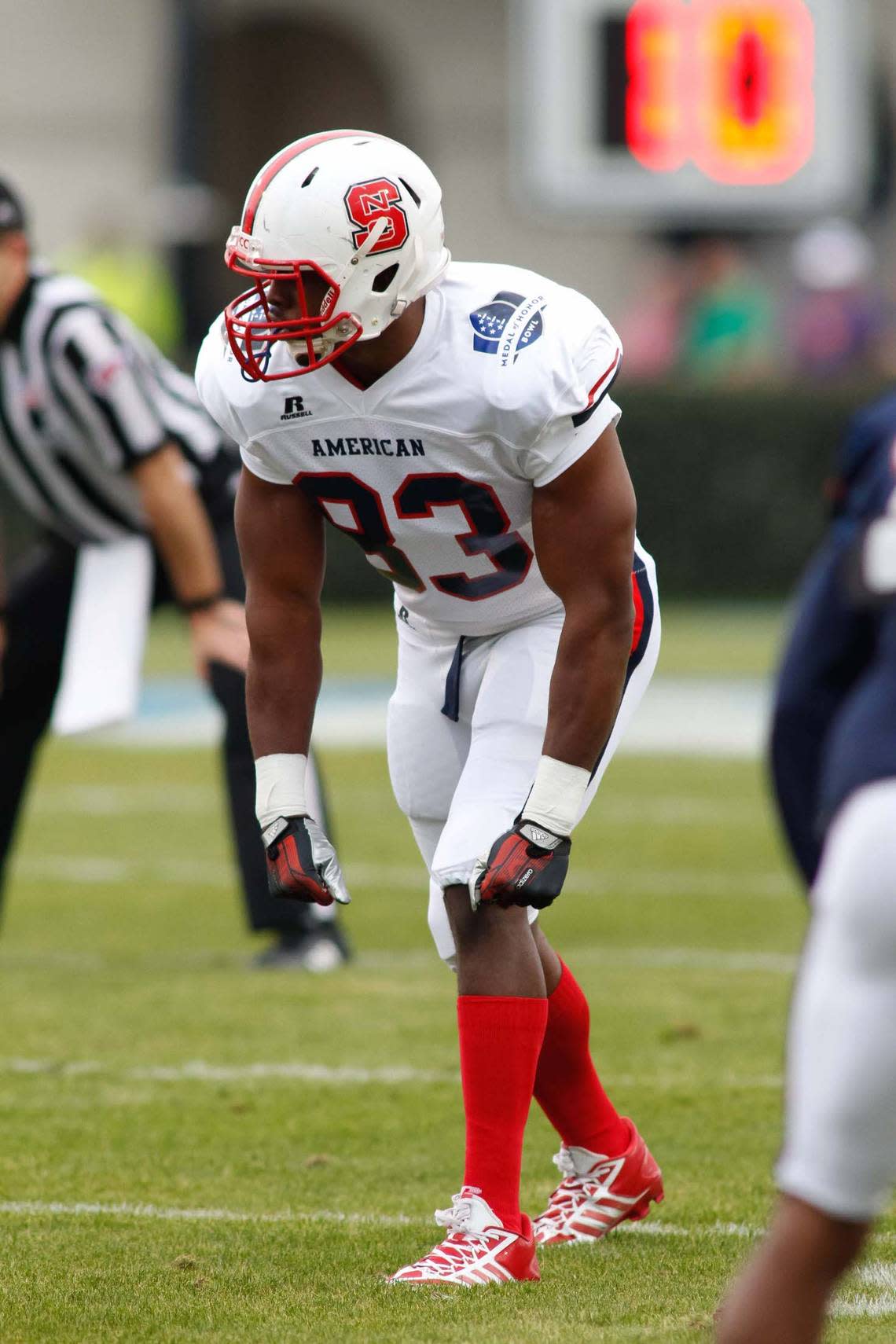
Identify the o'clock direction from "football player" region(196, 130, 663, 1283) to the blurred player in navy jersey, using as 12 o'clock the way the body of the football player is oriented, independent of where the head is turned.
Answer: The blurred player in navy jersey is roughly at 10 o'clock from the football player.

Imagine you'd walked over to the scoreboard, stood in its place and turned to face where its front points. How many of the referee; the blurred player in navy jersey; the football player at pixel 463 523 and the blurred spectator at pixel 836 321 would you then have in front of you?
4

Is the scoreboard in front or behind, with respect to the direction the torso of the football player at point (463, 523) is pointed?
behind

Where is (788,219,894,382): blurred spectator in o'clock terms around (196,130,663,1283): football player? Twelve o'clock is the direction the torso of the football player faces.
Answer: The blurred spectator is roughly at 5 o'clock from the football player.

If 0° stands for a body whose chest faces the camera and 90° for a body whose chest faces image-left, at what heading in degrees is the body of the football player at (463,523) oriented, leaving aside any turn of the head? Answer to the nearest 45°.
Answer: approximately 45°

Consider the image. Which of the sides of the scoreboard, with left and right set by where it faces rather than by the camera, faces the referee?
front

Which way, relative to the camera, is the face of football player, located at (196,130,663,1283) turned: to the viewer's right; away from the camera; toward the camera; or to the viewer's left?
to the viewer's left

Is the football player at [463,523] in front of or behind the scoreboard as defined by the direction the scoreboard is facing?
in front

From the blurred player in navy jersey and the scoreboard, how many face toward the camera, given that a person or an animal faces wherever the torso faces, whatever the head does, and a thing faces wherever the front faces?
1
